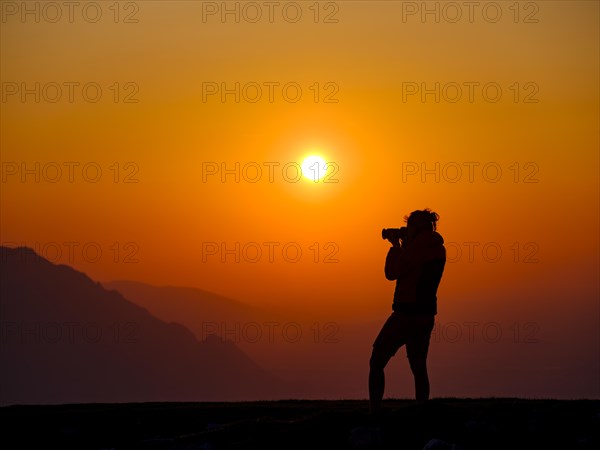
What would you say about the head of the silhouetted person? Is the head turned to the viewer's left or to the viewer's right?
to the viewer's left

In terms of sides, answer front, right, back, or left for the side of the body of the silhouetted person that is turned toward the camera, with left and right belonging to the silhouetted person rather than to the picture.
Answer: left
